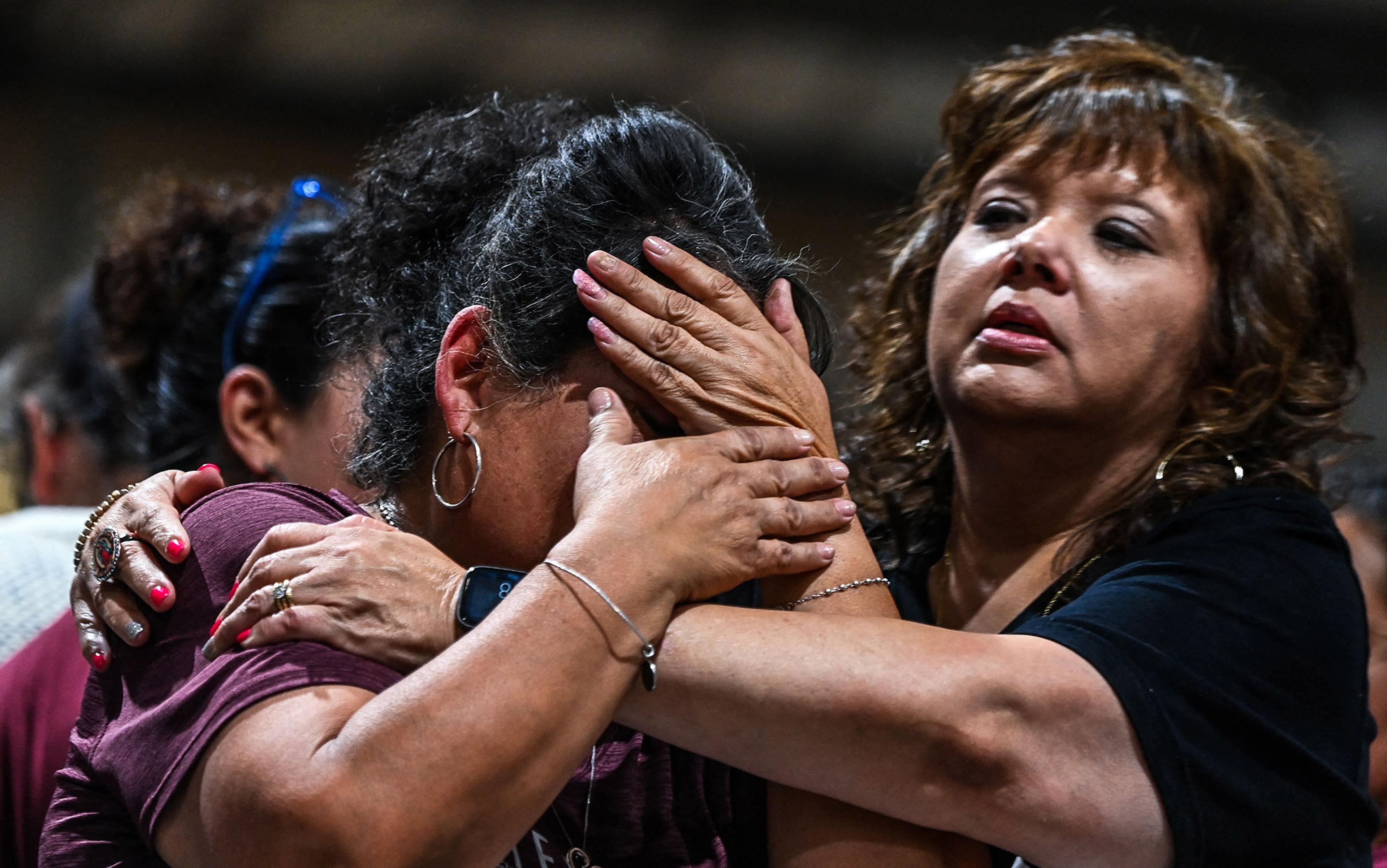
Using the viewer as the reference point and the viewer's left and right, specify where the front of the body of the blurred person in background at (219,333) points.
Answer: facing away from the viewer and to the right of the viewer

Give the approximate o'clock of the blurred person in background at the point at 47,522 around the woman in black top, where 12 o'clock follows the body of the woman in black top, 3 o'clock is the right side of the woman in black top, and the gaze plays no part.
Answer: The blurred person in background is roughly at 2 o'clock from the woman in black top.

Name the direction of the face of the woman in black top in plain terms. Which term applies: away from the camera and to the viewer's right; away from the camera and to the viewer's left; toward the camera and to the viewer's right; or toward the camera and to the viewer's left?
toward the camera and to the viewer's left

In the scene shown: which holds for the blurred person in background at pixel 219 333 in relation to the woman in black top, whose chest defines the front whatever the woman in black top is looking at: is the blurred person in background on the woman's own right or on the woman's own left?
on the woman's own right

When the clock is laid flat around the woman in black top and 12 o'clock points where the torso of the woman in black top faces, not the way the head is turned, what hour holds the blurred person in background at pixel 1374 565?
The blurred person in background is roughly at 6 o'clock from the woman in black top.

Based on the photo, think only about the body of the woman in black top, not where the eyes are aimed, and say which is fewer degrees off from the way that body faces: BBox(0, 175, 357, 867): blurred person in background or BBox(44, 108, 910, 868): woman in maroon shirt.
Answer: the woman in maroon shirt

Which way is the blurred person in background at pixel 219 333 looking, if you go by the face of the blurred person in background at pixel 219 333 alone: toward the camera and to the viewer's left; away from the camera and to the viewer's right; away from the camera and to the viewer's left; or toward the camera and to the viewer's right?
away from the camera and to the viewer's right

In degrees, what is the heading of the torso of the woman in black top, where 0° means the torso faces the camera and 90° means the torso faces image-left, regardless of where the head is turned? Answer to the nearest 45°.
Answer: approximately 45°

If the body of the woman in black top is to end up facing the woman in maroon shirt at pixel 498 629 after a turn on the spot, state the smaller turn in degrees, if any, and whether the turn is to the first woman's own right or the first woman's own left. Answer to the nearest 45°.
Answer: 0° — they already face them

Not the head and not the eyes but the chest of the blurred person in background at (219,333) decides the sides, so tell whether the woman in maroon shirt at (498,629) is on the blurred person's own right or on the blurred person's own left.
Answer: on the blurred person's own right
